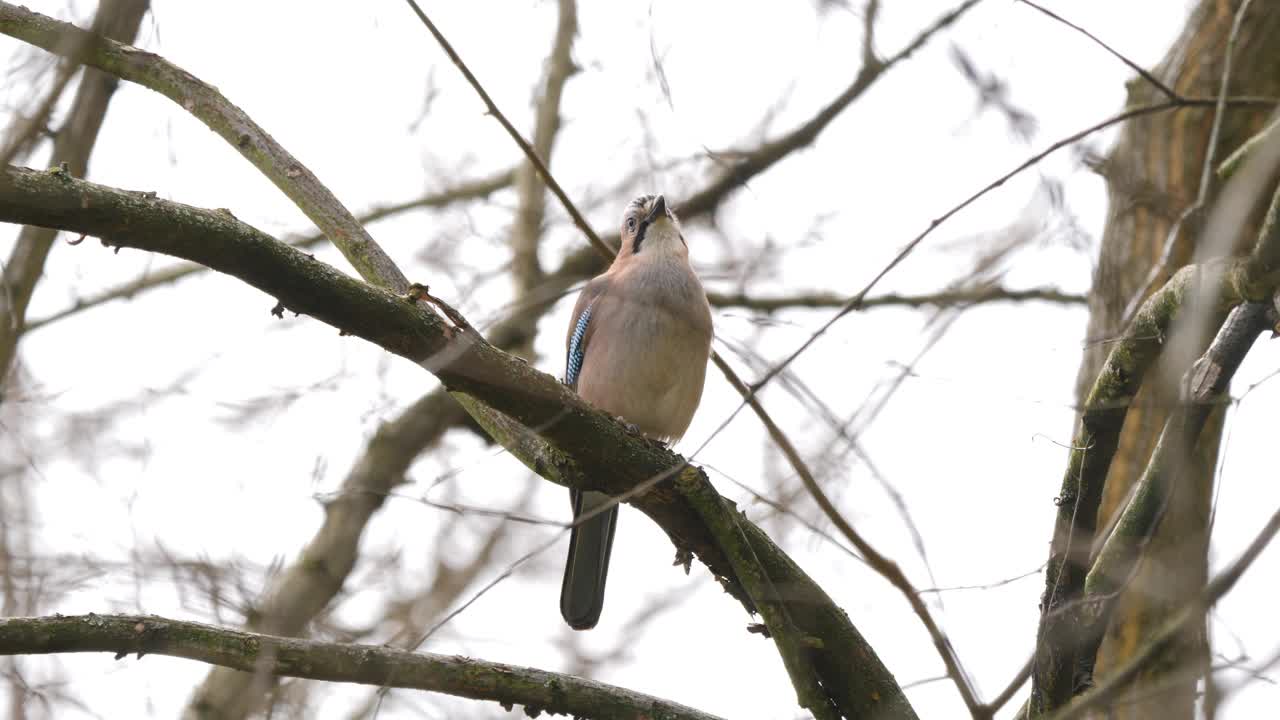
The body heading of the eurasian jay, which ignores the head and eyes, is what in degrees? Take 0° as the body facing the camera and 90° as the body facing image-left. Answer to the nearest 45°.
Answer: approximately 315°

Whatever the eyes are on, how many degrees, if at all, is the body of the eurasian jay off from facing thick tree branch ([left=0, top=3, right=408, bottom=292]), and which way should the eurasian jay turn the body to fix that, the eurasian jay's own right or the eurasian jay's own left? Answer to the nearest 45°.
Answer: approximately 90° to the eurasian jay's own right

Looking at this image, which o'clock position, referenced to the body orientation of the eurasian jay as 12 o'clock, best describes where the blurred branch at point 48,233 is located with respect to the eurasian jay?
The blurred branch is roughly at 3 o'clock from the eurasian jay.

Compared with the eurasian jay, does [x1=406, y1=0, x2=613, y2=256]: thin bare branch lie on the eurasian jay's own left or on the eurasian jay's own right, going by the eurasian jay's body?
on the eurasian jay's own right
